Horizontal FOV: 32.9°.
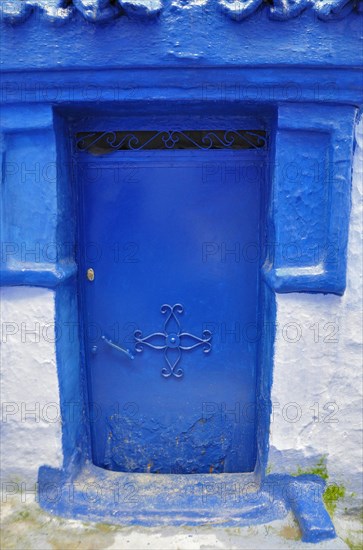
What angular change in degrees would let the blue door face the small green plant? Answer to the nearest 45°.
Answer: approximately 45° to its left

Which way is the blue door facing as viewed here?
toward the camera
